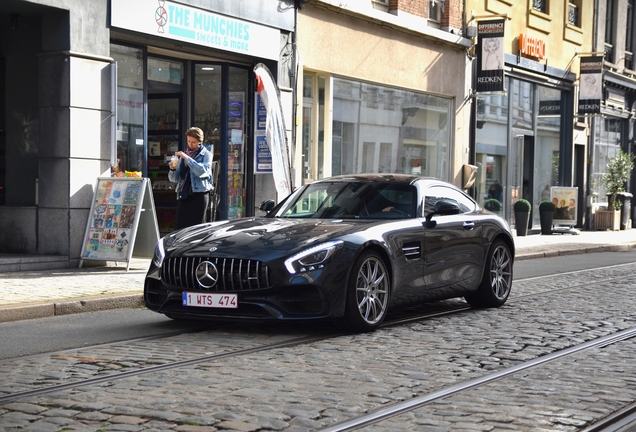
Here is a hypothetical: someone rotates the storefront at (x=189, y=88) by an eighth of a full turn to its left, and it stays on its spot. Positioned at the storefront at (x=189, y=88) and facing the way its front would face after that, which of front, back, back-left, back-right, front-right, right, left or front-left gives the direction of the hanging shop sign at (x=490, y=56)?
front-left

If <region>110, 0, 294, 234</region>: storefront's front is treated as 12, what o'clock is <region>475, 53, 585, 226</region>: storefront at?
<region>475, 53, 585, 226</region>: storefront is roughly at 9 o'clock from <region>110, 0, 294, 234</region>: storefront.

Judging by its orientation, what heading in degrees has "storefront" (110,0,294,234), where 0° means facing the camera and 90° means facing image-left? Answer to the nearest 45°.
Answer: approximately 315°

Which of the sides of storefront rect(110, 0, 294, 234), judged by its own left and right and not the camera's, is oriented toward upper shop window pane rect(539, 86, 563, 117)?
left

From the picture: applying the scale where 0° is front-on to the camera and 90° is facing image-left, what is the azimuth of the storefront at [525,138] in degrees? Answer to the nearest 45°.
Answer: approximately 315°

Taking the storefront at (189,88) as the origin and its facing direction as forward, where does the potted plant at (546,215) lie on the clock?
The potted plant is roughly at 9 o'clock from the storefront.

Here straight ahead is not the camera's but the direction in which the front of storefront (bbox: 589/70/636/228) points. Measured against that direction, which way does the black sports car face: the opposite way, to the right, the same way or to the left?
to the right

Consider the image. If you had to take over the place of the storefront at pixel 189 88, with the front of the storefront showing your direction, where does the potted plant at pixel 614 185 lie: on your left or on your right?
on your left

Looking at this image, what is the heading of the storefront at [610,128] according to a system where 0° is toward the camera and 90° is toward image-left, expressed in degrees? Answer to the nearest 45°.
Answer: approximately 315°

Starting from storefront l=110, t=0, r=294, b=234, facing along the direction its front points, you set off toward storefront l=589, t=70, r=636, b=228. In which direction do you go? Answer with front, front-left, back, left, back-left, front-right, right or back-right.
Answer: left

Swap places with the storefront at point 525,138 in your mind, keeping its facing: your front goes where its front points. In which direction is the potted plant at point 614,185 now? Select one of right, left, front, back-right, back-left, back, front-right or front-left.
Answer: left

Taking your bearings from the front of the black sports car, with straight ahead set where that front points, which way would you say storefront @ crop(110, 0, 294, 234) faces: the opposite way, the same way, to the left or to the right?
to the left

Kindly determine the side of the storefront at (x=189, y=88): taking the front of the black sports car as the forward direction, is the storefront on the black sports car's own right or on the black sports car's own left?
on the black sports car's own right

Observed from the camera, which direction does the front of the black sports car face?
facing the viewer and to the left of the viewer
